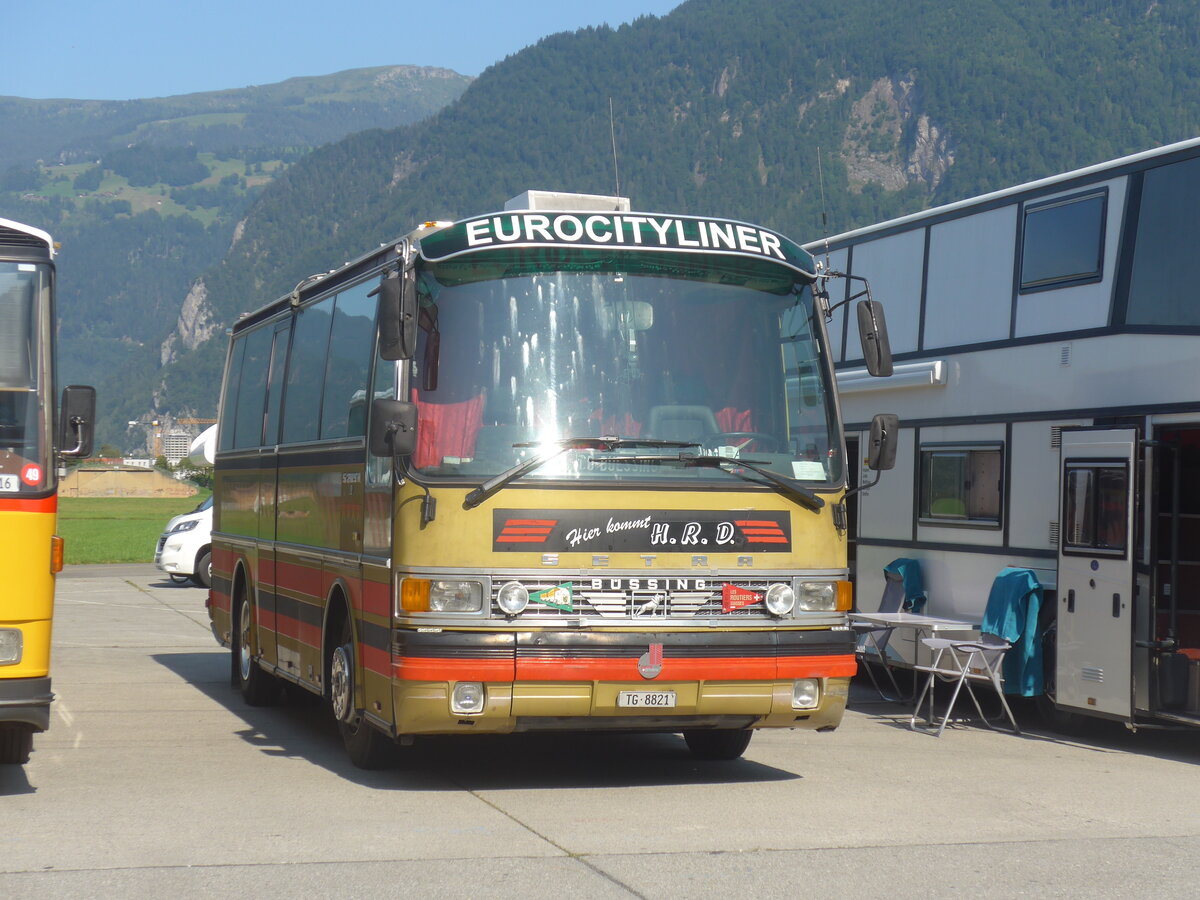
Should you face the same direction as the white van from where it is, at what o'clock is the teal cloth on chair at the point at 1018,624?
The teal cloth on chair is roughly at 10 o'clock from the white van.

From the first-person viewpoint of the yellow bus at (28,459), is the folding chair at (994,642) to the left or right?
on its left

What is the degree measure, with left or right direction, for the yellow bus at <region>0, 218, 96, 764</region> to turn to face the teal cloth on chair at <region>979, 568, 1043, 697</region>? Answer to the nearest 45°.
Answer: approximately 90° to its left

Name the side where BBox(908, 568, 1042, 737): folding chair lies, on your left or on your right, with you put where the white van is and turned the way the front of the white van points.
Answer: on your left

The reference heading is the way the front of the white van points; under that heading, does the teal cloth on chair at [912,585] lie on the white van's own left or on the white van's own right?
on the white van's own left

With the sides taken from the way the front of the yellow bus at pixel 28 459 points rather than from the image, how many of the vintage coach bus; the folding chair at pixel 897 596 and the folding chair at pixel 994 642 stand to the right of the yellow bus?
0

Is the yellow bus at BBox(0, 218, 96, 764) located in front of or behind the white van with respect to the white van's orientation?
in front

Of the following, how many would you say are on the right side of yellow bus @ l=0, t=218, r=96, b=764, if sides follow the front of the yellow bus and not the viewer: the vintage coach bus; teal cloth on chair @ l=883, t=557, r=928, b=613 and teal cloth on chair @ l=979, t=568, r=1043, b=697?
0

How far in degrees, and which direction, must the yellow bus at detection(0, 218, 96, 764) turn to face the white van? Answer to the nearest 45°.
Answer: approximately 180°

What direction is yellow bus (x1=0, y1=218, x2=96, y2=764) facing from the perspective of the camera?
toward the camera

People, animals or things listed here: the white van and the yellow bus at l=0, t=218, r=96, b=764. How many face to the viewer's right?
0

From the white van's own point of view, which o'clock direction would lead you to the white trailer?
The white trailer is roughly at 10 o'clock from the white van.
